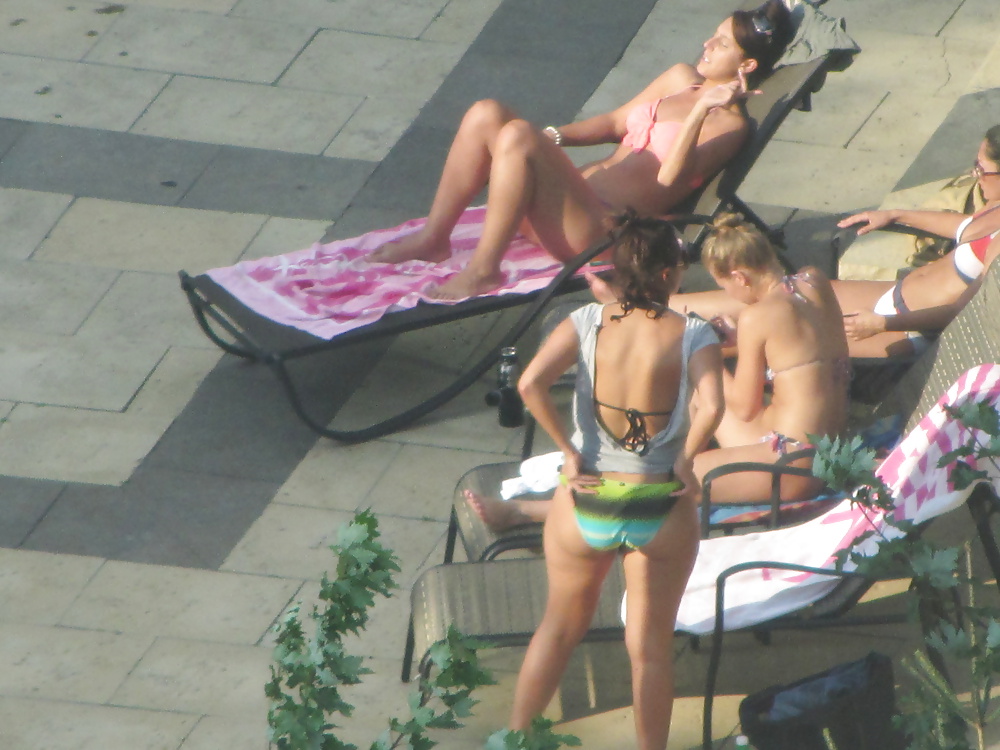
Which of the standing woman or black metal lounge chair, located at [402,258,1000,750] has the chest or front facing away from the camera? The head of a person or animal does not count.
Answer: the standing woman

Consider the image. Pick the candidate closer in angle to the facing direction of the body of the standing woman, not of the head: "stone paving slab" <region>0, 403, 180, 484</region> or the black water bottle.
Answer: the black water bottle

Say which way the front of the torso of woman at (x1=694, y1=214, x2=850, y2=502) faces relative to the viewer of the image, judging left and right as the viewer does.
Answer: facing away from the viewer and to the left of the viewer

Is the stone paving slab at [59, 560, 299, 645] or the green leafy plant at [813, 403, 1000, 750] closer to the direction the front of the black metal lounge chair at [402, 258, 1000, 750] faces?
the stone paving slab

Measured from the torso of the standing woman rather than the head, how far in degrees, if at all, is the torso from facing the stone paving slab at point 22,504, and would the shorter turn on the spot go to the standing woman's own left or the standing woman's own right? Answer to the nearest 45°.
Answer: approximately 45° to the standing woman's own left

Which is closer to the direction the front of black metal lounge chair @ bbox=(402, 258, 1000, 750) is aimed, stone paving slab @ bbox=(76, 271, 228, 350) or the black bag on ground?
the stone paving slab

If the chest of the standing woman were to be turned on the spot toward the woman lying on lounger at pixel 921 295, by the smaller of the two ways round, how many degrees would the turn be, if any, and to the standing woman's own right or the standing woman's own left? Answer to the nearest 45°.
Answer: approximately 45° to the standing woman's own right

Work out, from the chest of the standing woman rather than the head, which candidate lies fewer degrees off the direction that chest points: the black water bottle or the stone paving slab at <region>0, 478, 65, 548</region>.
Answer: the black water bottle

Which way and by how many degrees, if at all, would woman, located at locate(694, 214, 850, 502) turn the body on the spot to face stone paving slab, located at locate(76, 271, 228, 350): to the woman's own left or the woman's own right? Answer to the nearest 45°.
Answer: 0° — they already face it

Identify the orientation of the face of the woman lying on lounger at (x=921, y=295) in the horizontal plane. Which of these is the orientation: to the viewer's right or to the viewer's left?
to the viewer's left

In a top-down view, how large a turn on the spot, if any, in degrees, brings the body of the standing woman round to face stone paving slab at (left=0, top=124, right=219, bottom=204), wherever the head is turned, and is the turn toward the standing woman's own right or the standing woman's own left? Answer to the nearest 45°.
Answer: approximately 45° to the standing woman's own left

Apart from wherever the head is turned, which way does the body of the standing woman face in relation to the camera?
away from the camera
